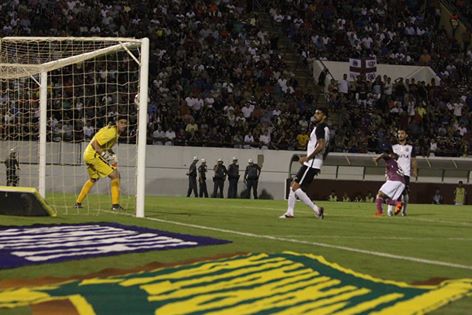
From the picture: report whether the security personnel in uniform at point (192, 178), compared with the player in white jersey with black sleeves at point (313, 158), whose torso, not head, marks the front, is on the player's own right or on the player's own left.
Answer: on the player's own right

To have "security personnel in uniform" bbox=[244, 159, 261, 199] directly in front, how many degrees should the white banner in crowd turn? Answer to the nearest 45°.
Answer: approximately 45° to its right

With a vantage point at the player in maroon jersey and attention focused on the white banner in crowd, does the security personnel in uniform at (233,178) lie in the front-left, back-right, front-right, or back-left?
front-left

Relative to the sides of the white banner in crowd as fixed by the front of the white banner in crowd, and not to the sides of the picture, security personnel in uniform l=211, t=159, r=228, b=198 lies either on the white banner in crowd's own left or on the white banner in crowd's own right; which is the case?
on the white banner in crowd's own right

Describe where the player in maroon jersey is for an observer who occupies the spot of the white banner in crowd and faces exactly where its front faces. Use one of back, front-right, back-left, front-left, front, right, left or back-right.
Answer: front

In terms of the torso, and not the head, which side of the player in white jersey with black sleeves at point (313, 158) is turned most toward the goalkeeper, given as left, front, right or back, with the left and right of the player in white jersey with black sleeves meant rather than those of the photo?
front

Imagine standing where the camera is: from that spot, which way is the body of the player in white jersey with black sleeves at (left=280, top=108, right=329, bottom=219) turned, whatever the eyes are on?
to the viewer's left

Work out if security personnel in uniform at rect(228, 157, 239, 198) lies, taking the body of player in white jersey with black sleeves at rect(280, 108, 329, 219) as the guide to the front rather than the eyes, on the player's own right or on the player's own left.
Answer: on the player's own right

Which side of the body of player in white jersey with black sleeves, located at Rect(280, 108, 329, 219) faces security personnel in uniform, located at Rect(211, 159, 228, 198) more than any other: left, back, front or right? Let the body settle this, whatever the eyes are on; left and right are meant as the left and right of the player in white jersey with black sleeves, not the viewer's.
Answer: right

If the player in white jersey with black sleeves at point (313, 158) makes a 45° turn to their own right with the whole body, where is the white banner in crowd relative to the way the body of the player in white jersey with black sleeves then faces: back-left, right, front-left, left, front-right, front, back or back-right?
front-right

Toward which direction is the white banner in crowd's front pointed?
toward the camera

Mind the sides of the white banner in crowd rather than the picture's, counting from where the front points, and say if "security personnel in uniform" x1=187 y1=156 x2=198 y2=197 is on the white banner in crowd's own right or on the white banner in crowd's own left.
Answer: on the white banner in crowd's own right
